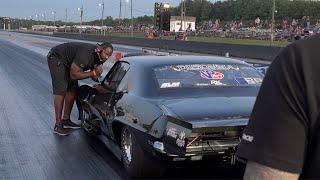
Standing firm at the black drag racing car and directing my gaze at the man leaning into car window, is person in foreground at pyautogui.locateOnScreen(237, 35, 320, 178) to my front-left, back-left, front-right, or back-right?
back-left

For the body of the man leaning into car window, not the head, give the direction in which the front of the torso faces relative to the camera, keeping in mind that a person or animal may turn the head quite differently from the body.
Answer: to the viewer's right

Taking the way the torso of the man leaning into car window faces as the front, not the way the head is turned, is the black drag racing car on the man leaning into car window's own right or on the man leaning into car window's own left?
on the man leaning into car window's own right

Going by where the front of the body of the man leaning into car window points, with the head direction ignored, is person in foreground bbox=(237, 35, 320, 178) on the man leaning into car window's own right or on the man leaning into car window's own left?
on the man leaning into car window's own right

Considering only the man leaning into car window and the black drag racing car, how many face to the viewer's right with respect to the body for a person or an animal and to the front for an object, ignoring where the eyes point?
1

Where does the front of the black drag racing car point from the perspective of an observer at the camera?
facing away from the viewer and to the left of the viewer
